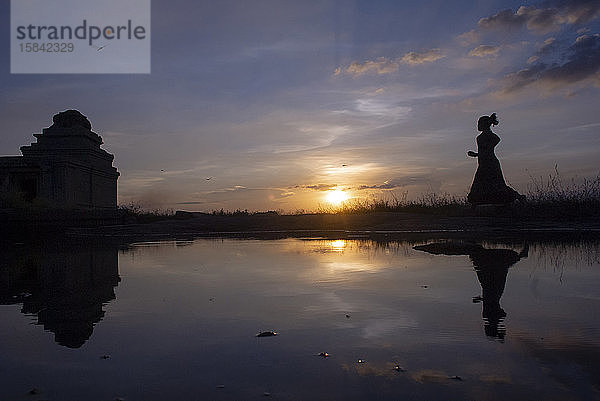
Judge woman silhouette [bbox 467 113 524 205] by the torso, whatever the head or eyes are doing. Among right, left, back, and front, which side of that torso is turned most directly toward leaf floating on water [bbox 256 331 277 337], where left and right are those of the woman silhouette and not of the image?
left

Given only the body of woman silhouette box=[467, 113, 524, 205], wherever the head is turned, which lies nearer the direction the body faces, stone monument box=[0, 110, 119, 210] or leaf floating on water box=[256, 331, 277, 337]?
the stone monument

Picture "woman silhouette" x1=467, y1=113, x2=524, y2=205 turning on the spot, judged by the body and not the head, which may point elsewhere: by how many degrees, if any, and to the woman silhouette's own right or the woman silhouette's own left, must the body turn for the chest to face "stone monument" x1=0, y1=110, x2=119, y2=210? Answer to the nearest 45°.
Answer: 0° — they already face it

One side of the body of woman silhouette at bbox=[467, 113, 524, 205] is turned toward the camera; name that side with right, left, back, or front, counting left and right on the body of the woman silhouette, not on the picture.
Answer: left
